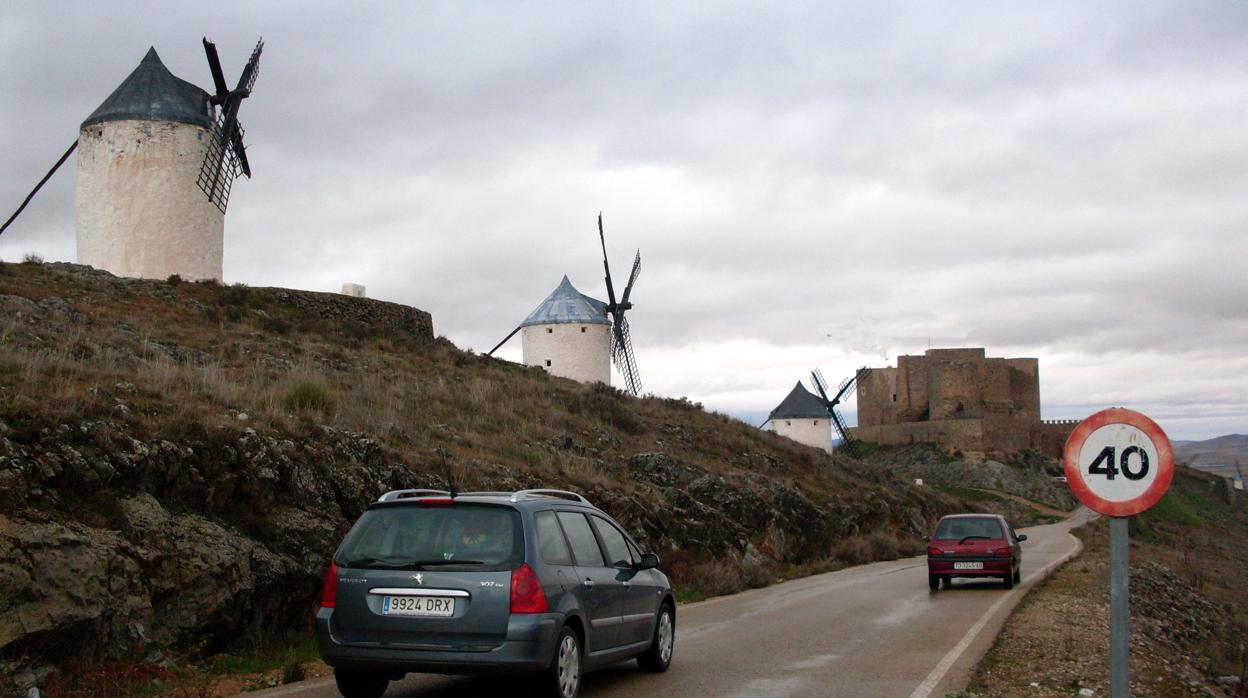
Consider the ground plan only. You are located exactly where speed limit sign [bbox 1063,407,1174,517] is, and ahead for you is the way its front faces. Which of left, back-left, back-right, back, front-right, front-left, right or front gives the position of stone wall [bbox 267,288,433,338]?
back-right

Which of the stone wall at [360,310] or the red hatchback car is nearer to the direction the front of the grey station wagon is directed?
the red hatchback car

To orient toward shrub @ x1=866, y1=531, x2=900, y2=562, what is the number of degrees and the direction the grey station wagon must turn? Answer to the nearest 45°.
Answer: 0° — it already faces it

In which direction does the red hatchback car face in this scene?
away from the camera

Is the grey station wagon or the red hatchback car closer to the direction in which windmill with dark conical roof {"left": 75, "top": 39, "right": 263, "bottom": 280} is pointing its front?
the red hatchback car

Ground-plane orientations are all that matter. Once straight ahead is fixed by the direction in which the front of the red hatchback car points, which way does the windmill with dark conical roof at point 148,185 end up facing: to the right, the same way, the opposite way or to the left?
to the right

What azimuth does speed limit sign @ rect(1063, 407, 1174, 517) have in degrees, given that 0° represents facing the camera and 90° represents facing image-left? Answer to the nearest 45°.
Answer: approximately 0°

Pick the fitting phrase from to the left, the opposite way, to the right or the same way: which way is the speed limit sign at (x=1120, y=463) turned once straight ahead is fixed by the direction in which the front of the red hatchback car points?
the opposite way

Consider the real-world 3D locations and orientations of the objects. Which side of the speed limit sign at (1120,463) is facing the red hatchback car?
back

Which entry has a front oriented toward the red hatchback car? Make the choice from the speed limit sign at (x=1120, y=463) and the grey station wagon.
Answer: the grey station wagon
